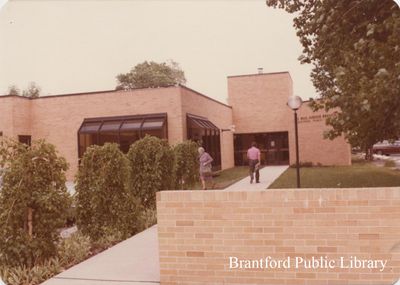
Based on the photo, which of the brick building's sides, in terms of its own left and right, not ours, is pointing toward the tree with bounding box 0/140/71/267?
front

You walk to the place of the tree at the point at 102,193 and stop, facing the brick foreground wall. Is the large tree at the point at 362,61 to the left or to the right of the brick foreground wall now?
left

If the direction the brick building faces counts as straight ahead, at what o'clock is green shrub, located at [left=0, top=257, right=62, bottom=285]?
The green shrub is roughly at 12 o'clock from the brick building.

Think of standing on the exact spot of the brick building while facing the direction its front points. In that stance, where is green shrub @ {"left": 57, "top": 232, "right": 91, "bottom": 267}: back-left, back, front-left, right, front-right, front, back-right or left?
front

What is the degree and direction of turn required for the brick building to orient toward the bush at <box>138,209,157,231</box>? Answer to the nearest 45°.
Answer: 0° — it already faces it

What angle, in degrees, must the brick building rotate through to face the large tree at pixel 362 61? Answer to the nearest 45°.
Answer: approximately 45° to its left

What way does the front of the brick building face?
toward the camera
